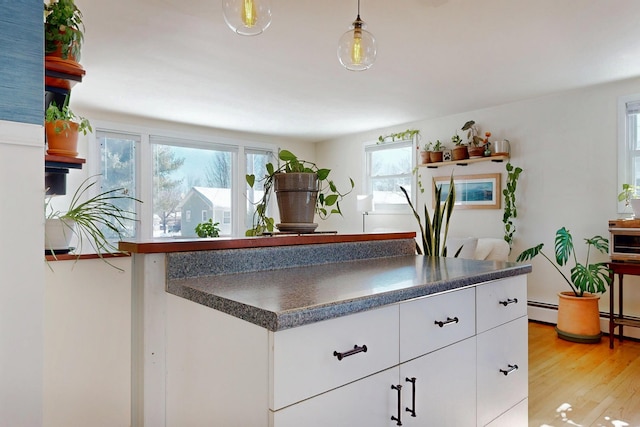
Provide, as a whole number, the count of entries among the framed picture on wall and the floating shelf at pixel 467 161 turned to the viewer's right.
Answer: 0

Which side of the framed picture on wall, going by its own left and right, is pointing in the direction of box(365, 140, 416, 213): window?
right

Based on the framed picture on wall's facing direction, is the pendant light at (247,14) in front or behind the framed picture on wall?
in front

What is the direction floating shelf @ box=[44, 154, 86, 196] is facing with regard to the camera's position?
facing to the right of the viewer

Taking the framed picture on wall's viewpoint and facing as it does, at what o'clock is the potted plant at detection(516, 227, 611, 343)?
The potted plant is roughly at 9 o'clock from the framed picture on wall.

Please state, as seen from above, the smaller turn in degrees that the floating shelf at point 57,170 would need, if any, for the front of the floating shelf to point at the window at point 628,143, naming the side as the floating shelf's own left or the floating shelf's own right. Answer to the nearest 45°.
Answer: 0° — it already faces it

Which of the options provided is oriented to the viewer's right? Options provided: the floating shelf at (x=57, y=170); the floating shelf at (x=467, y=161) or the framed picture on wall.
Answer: the floating shelf at (x=57, y=170)

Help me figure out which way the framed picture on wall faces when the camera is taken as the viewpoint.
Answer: facing the viewer and to the left of the viewer

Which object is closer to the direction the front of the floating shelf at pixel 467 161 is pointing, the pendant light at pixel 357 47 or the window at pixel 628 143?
the pendant light

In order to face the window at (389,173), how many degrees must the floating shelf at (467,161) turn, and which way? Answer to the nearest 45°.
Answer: approximately 90° to its right

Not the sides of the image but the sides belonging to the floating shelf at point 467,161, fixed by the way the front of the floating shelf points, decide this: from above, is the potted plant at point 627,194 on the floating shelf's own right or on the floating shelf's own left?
on the floating shelf's own left

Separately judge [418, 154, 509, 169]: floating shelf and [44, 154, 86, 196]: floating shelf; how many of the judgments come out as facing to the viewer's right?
1

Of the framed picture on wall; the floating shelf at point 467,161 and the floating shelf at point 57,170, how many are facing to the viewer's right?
1

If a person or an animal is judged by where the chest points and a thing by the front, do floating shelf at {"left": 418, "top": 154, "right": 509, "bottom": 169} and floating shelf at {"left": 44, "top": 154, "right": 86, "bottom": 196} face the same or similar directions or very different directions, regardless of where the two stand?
very different directions
